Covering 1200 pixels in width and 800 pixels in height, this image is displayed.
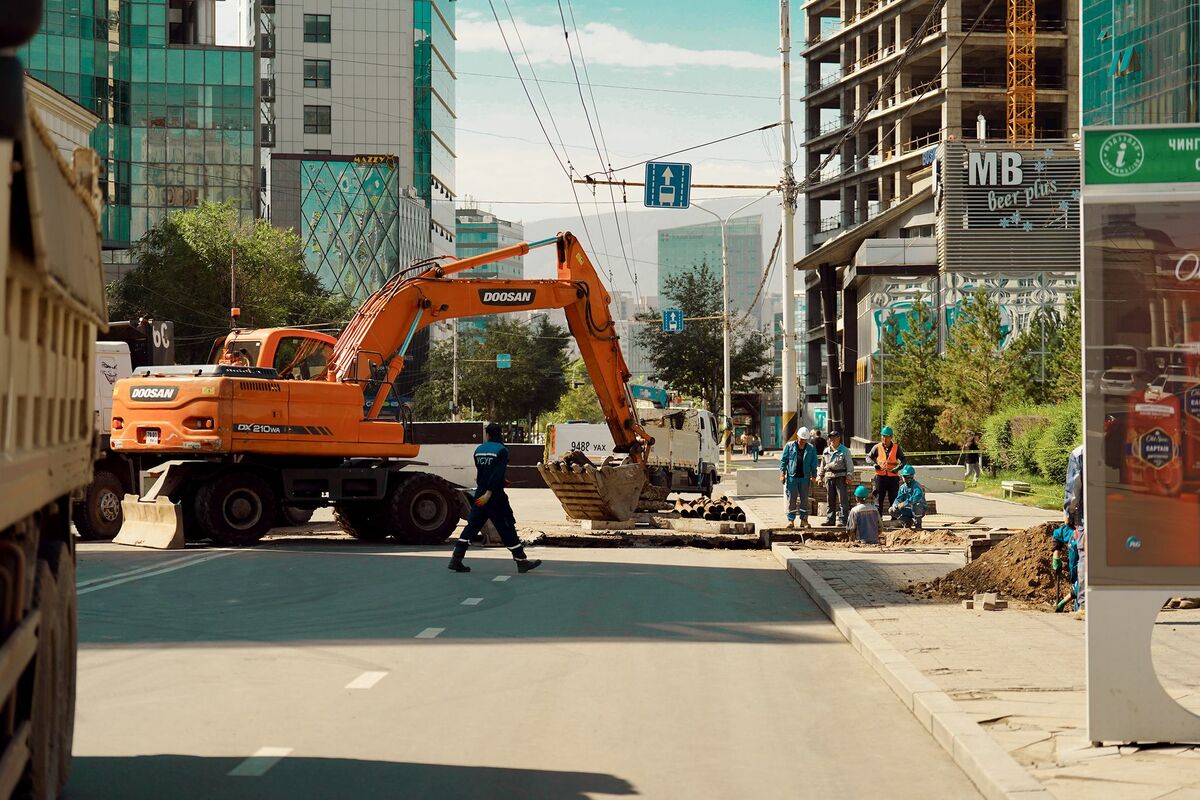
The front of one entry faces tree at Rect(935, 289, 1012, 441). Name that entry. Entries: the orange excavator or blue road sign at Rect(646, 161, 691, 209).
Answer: the orange excavator

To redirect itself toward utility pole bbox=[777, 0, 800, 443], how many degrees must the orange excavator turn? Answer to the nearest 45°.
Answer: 0° — it already faces it

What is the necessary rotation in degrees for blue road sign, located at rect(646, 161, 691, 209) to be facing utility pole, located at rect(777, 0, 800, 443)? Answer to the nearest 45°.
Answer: approximately 90° to its left

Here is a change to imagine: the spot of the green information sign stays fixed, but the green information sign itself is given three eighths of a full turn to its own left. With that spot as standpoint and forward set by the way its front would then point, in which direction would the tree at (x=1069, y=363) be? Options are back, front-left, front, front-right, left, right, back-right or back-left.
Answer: front-left

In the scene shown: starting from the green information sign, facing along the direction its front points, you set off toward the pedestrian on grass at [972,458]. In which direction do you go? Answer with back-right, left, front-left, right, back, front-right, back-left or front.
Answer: back

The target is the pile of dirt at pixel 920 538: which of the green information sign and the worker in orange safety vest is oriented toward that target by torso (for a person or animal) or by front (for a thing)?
the worker in orange safety vest

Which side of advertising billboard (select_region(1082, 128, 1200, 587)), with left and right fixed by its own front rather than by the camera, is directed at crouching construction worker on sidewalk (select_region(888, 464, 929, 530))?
back

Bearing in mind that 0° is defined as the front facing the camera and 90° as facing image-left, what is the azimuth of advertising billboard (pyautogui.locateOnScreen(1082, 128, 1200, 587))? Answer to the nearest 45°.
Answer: approximately 0°

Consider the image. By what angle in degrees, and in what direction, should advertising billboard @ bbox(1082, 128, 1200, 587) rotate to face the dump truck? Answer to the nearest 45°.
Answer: approximately 45° to its right

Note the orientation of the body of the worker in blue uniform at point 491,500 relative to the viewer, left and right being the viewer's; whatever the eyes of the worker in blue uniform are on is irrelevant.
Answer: facing away from the viewer and to the right of the viewer
